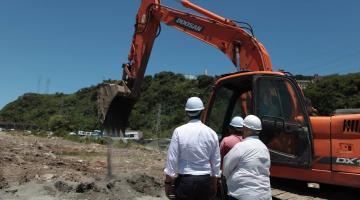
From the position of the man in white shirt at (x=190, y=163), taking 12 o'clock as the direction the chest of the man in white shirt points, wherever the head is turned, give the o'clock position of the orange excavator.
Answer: The orange excavator is roughly at 1 o'clock from the man in white shirt.

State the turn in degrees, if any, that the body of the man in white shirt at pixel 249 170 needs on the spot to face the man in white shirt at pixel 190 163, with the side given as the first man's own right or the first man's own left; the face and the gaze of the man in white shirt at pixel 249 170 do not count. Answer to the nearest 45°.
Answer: approximately 45° to the first man's own left

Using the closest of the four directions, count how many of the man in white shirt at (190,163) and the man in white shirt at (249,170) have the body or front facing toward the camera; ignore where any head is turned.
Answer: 0

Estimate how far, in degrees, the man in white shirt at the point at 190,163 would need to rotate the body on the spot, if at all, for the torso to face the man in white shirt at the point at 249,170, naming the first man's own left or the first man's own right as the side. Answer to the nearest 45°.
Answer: approximately 90° to the first man's own right

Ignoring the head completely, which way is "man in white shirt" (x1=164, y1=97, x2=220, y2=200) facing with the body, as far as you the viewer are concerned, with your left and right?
facing away from the viewer

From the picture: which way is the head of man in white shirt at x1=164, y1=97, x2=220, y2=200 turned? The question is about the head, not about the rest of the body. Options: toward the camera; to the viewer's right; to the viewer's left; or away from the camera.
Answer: away from the camera

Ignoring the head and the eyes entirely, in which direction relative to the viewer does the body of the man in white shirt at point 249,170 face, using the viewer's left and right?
facing away from the viewer and to the left of the viewer

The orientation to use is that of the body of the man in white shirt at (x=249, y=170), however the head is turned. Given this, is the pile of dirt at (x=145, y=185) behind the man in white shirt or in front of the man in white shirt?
in front
